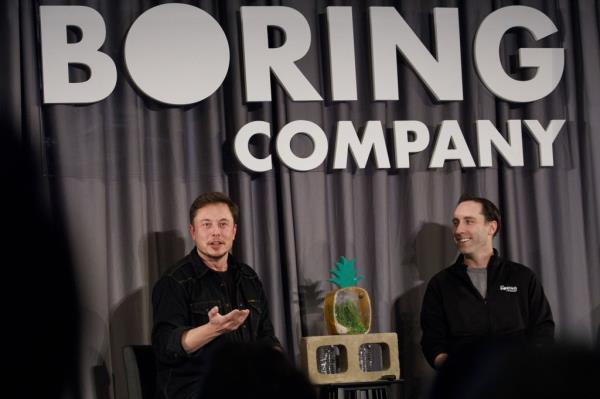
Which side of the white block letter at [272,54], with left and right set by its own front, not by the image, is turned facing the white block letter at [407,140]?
left

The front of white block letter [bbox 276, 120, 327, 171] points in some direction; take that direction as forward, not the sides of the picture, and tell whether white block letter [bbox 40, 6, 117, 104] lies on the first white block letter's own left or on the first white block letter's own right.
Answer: on the first white block letter's own right

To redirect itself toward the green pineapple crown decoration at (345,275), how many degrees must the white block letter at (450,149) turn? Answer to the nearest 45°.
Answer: approximately 45° to its right

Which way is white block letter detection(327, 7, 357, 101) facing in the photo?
toward the camera

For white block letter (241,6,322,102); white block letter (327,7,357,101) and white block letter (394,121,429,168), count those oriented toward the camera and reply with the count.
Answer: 3

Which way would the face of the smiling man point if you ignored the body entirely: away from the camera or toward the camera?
toward the camera

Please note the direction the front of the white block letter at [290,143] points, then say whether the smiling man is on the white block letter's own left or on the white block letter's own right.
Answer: on the white block letter's own left

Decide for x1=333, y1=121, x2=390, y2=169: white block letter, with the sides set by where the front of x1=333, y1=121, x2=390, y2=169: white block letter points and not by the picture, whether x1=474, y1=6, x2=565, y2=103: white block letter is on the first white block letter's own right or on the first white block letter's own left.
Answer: on the first white block letter's own left

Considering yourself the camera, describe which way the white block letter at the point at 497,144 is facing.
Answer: facing the viewer

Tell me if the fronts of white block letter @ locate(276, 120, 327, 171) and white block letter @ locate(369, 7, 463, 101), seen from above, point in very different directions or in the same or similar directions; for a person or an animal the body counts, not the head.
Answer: same or similar directions

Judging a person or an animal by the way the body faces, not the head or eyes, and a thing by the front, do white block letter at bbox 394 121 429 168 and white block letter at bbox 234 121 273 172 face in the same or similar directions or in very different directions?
same or similar directions

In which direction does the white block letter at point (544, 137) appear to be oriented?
toward the camera

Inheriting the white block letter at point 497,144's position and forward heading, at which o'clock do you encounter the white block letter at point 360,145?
the white block letter at point 360,145 is roughly at 2 o'clock from the white block letter at point 497,144.
